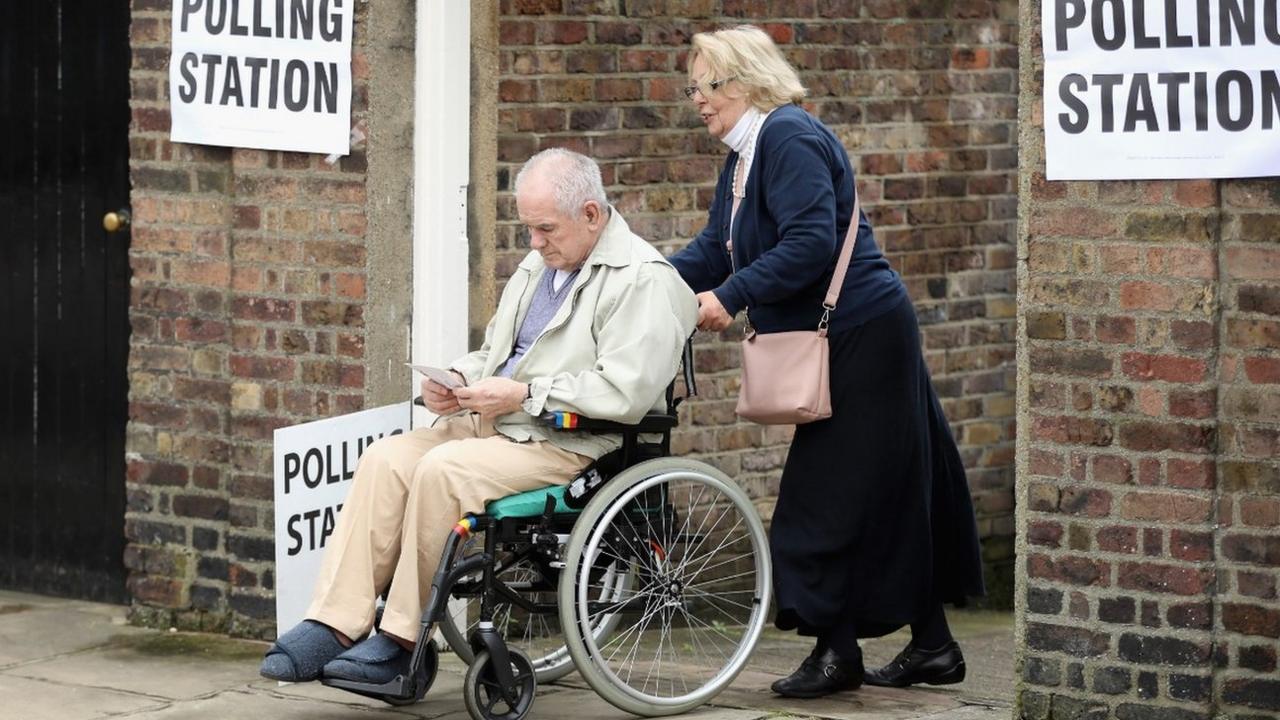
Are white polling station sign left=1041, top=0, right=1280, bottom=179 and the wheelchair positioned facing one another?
no

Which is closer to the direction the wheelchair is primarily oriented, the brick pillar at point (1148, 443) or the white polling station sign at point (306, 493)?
the white polling station sign

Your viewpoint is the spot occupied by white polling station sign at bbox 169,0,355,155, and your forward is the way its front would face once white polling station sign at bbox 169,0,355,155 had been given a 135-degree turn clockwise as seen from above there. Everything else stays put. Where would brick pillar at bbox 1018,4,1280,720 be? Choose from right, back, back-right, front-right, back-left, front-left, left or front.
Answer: back

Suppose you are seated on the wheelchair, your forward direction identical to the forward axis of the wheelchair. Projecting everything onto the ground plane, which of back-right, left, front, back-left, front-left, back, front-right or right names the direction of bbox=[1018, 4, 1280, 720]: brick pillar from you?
back-left

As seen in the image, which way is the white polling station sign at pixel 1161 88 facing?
toward the camera

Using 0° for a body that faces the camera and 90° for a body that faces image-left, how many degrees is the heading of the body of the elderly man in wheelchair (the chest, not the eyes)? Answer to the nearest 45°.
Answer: approximately 45°

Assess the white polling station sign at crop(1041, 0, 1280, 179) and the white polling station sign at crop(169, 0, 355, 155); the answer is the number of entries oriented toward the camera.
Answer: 2

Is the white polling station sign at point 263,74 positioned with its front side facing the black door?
no

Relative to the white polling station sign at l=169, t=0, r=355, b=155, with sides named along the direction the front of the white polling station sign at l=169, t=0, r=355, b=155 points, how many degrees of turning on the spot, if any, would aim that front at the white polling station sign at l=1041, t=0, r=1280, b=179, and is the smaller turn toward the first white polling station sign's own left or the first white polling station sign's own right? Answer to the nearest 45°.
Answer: approximately 45° to the first white polling station sign's own left

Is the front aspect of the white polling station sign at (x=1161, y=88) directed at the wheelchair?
no

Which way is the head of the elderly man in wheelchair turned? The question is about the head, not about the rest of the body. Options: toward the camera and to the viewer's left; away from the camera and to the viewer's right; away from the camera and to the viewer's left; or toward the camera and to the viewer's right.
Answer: toward the camera and to the viewer's left

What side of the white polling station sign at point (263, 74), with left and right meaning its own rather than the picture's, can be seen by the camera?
front

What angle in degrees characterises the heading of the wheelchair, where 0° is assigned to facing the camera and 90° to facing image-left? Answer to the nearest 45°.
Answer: approximately 45°

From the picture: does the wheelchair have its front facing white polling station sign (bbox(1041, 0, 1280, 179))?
no
